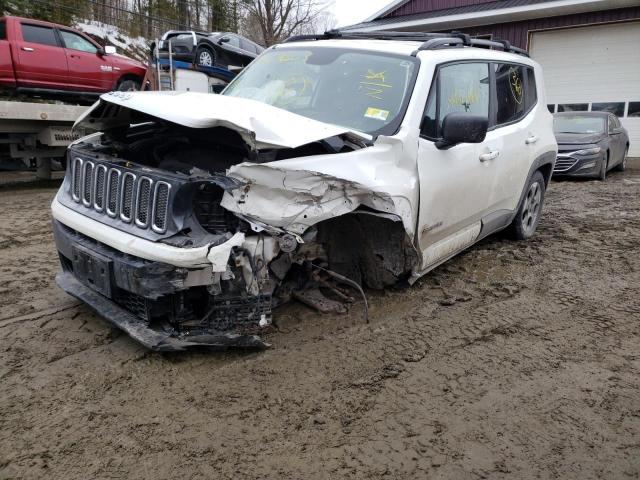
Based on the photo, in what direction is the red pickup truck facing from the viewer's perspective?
to the viewer's right

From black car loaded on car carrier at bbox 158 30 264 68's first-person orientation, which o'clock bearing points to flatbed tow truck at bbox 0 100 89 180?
The flatbed tow truck is roughly at 11 o'clock from the black car loaded on car carrier.

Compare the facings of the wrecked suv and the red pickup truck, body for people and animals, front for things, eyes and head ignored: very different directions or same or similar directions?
very different directions

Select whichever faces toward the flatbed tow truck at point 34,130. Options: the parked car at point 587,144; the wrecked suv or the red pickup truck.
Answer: the parked car

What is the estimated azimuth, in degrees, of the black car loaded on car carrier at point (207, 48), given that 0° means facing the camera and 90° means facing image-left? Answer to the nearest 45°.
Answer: approximately 45°

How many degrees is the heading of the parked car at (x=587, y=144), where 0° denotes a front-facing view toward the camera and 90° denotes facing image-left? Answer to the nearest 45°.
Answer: approximately 45°

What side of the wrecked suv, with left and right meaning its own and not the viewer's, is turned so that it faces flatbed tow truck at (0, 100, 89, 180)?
right
